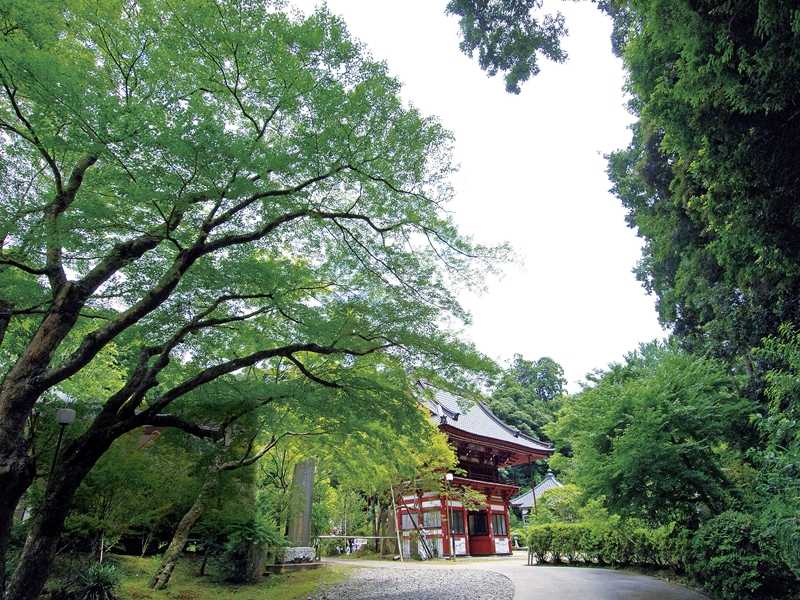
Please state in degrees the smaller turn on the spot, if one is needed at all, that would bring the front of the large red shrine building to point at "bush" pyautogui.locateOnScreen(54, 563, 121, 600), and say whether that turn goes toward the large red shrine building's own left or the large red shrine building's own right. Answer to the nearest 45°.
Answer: approximately 45° to the large red shrine building's own right

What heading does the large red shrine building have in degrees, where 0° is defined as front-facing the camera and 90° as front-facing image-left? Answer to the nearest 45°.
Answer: approximately 315°

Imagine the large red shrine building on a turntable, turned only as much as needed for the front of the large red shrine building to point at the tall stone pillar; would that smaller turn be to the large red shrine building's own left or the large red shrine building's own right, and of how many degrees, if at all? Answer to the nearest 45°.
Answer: approximately 90° to the large red shrine building's own right

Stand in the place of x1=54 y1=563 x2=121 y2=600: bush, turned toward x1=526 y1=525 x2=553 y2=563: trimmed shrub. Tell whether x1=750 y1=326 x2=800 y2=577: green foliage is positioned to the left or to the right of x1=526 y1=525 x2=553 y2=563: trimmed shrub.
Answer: right

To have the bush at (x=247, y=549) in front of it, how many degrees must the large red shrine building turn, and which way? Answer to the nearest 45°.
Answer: approximately 45° to its right
